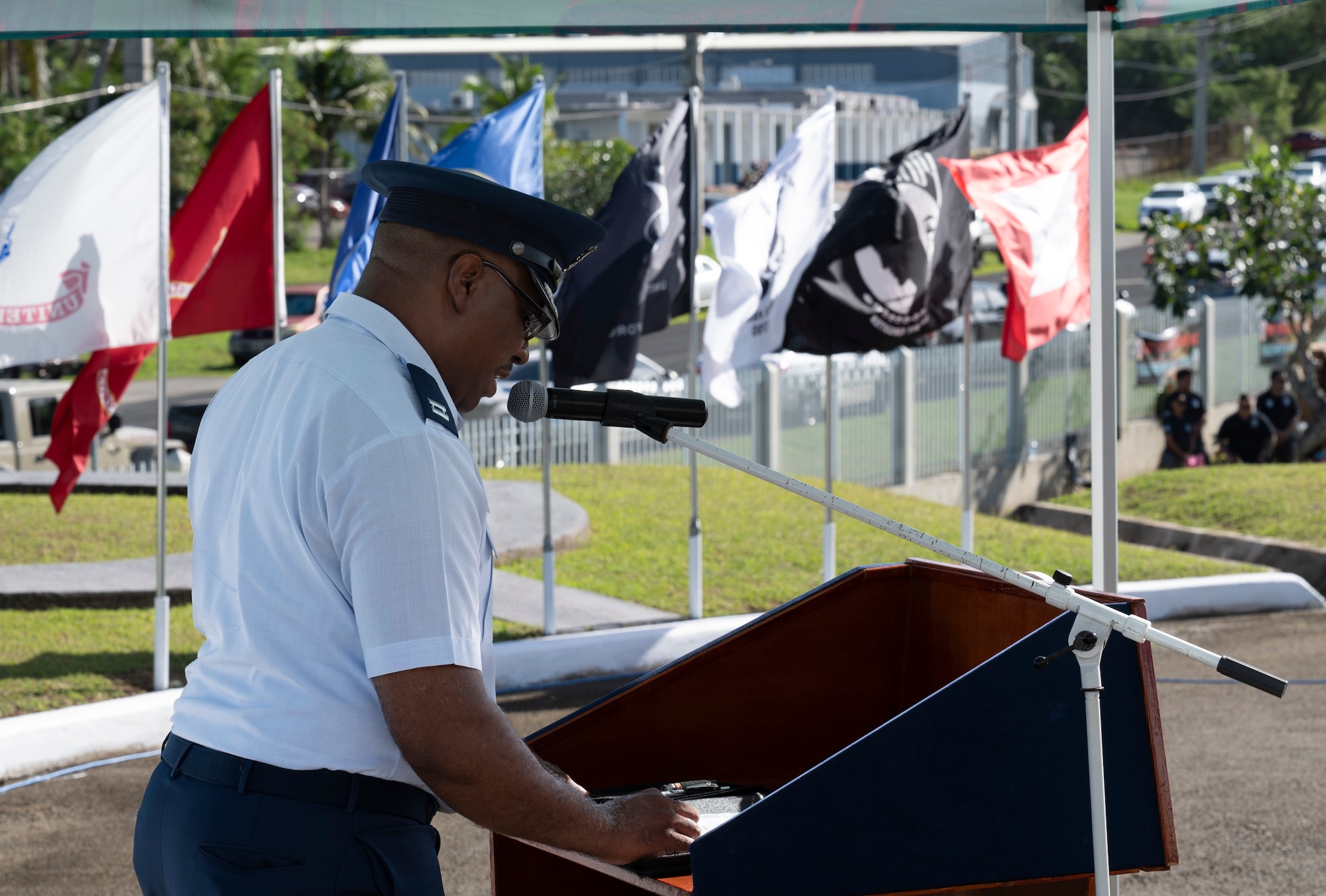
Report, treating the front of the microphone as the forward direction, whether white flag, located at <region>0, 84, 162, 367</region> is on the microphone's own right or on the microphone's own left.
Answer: on the microphone's own right

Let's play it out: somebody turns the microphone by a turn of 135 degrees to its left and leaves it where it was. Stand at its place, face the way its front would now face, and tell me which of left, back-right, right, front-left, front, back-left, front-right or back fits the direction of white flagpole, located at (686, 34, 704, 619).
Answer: back-left

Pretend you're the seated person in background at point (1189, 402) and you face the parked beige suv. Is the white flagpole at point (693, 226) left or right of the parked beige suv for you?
left

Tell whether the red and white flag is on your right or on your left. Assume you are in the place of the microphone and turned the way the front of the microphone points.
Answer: on your right

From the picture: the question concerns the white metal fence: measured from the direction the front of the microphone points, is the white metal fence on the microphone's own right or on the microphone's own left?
on the microphone's own right

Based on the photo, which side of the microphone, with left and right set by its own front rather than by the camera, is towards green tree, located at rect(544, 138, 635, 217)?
right

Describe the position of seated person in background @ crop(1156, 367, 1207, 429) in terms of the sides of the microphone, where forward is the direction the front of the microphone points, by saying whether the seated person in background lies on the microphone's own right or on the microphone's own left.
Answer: on the microphone's own right

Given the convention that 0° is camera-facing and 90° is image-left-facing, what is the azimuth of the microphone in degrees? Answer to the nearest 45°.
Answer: approximately 90°

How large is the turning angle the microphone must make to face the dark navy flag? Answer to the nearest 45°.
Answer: approximately 90° to its right
